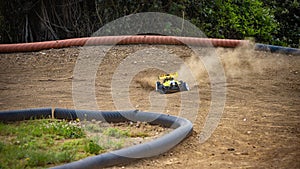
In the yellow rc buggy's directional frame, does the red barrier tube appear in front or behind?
behind

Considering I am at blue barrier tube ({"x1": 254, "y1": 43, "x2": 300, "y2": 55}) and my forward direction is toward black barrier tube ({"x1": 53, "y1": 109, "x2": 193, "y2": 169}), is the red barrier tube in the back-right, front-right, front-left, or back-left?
front-right

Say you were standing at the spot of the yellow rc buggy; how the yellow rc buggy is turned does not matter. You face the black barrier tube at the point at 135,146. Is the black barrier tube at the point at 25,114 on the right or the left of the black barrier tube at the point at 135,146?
right
